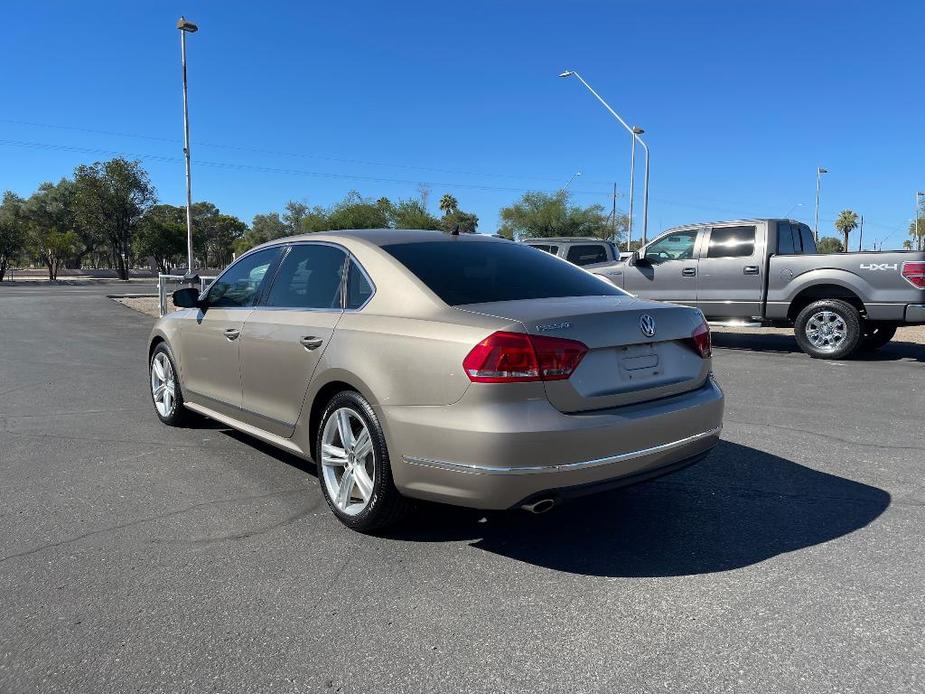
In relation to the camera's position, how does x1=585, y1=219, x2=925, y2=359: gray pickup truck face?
facing away from the viewer and to the left of the viewer

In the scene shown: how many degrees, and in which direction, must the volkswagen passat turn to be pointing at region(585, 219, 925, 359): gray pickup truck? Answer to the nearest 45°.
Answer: approximately 90° to its right

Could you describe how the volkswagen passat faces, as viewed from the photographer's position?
facing away from the viewer and to the left of the viewer

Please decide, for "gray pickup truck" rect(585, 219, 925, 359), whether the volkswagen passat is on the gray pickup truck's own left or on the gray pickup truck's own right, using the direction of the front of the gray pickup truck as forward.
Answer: on the gray pickup truck's own left
